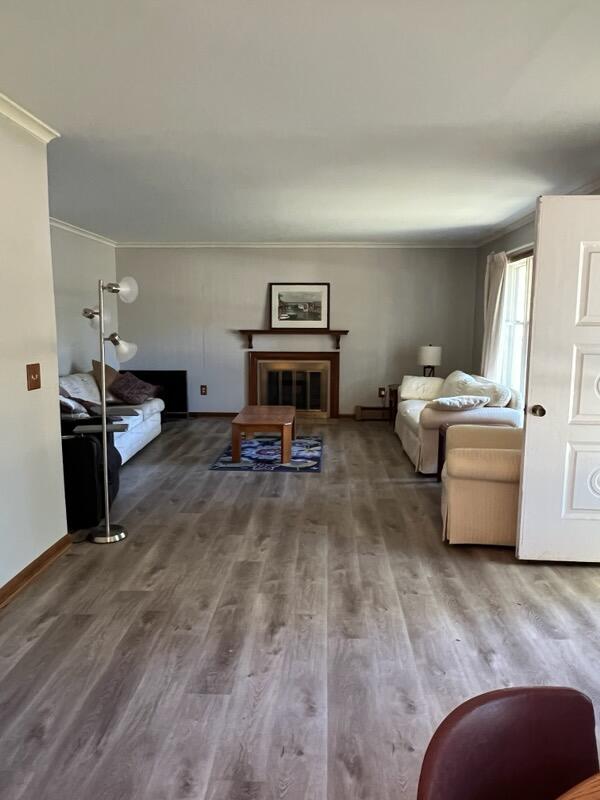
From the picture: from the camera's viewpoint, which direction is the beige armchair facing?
to the viewer's left

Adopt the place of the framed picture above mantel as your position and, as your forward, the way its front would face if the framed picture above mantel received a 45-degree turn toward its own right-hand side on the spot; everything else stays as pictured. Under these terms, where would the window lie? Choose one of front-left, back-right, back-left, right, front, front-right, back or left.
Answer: left

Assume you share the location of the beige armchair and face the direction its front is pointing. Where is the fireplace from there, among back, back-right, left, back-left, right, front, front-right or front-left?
front-right

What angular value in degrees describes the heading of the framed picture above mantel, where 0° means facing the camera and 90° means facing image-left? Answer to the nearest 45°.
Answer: approximately 0°

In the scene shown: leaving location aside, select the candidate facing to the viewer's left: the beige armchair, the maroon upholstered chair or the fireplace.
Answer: the beige armchair

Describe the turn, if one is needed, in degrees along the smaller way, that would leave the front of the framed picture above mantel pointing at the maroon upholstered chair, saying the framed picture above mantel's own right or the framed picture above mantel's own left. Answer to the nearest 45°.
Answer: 0° — it already faces it

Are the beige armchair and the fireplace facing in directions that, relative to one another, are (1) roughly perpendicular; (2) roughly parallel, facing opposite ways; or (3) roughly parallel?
roughly perpendicular

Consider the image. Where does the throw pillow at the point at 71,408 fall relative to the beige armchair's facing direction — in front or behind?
in front

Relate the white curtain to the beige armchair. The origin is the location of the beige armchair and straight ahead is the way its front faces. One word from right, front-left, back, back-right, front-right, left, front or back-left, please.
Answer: right

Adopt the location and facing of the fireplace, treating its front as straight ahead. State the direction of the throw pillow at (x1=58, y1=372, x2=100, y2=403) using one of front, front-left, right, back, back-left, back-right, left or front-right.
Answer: front-right

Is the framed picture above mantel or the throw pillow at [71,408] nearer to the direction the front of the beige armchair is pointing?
the throw pillow

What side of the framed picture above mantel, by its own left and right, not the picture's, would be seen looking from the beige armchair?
front

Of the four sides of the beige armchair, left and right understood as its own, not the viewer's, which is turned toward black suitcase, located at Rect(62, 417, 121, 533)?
front

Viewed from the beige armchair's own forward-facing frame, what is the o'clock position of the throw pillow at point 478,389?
The throw pillow is roughly at 3 o'clock from the beige armchair.
